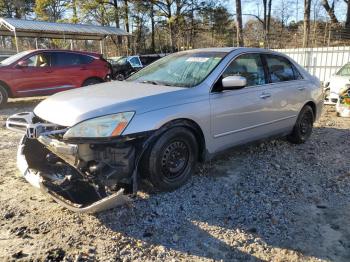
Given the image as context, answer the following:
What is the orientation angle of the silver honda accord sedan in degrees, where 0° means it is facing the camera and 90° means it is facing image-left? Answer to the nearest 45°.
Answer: approximately 45°

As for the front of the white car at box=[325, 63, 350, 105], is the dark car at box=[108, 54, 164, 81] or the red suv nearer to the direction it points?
the red suv

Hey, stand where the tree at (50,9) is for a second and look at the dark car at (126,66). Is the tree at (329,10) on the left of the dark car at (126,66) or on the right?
left

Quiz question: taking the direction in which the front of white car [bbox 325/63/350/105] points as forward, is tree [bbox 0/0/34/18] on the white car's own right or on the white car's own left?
on the white car's own right

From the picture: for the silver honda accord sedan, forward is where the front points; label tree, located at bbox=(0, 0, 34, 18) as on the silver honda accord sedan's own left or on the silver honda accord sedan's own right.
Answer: on the silver honda accord sedan's own right

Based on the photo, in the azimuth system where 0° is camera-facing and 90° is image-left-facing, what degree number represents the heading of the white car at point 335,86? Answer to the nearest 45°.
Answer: approximately 45°

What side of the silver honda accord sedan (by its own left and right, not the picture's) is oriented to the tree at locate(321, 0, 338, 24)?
back

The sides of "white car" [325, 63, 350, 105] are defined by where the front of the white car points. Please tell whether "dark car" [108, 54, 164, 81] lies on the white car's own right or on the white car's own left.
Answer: on the white car's own right

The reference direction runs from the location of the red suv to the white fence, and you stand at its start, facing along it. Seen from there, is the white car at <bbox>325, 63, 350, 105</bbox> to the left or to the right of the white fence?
right

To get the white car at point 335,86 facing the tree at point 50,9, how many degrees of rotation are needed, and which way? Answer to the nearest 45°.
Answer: approximately 90° to its right

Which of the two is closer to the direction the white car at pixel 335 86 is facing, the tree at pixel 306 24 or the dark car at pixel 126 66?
the dark car

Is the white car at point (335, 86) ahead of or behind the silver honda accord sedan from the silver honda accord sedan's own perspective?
behind

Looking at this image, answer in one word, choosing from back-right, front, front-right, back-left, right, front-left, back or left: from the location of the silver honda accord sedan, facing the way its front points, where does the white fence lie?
back
